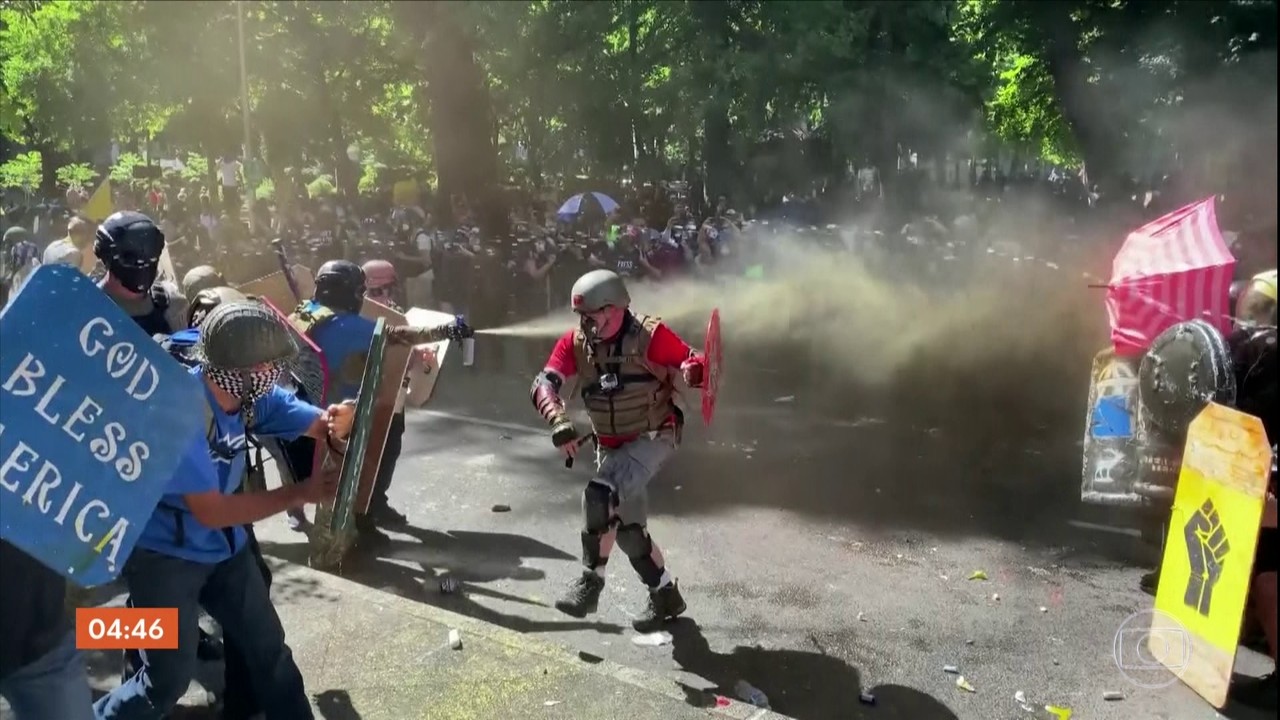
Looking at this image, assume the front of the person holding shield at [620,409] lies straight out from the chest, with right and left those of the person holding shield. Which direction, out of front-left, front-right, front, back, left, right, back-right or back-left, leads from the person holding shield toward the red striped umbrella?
back-left

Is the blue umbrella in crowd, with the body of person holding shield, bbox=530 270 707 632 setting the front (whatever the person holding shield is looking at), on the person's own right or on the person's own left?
on the person's own right

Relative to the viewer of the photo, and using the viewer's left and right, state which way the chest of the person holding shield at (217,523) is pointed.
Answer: facing the viewer and to the right of the viewer

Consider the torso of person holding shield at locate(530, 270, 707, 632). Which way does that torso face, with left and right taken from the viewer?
facing the viewer and to the left of the viewer

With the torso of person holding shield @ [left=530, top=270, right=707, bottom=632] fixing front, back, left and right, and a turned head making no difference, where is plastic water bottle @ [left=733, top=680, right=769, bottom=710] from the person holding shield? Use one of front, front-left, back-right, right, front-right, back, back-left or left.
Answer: left

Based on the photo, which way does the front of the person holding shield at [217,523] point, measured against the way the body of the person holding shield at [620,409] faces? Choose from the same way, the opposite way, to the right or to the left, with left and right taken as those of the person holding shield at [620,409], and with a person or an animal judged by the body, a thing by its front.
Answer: to the left

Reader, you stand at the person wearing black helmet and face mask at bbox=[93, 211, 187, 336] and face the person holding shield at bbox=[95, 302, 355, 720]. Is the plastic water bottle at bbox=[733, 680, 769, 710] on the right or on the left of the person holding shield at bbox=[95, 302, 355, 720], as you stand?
left

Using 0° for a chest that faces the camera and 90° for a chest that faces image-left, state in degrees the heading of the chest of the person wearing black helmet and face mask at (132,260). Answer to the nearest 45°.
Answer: approximately 315°

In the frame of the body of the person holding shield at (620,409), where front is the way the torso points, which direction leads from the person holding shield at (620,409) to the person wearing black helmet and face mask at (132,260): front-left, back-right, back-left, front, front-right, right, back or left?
front-right

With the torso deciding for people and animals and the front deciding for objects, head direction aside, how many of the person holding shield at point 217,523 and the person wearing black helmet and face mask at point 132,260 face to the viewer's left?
0

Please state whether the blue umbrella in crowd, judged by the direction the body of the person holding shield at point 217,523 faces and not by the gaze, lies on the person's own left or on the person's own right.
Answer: on the person's own left

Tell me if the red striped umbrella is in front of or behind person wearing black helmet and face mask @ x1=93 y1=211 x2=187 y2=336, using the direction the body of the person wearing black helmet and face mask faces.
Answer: in front
